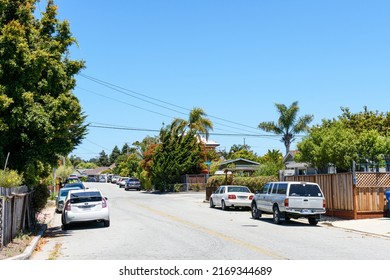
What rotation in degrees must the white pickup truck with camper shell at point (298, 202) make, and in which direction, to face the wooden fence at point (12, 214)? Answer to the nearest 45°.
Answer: approximately 90° to its left

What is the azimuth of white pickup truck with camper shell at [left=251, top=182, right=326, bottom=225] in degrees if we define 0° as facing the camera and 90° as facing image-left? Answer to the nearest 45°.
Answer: approximately 135°

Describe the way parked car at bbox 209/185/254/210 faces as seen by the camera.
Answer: facing away from the viewer and to the left of the viewer

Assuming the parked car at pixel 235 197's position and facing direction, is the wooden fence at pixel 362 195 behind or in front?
behind

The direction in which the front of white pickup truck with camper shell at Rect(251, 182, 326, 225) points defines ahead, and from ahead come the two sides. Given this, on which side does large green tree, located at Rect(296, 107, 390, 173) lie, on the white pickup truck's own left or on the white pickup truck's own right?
on the white pickup truck's own right

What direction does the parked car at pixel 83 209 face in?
away from the camera

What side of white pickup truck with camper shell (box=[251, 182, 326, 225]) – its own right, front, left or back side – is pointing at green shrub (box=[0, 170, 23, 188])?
left

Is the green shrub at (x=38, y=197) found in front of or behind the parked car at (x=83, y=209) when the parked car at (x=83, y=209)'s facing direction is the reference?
in front

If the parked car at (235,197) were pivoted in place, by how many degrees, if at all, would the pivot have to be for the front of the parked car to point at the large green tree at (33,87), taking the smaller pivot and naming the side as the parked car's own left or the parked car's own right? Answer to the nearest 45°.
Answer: approximately 90° to the parked car's own left

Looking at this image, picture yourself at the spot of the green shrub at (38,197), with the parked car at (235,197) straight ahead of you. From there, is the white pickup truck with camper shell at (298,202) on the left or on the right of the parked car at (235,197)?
right

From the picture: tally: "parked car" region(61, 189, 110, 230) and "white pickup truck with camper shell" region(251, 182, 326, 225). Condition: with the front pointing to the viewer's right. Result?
0
